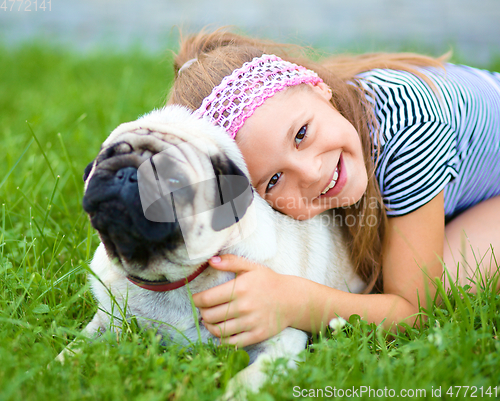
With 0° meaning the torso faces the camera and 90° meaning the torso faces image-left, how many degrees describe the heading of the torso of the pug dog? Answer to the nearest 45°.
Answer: approximately 45°
